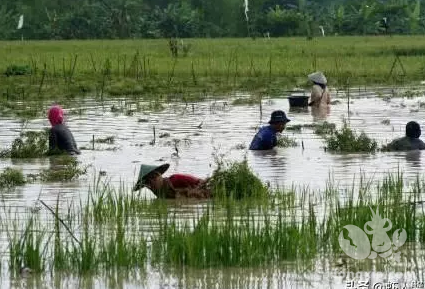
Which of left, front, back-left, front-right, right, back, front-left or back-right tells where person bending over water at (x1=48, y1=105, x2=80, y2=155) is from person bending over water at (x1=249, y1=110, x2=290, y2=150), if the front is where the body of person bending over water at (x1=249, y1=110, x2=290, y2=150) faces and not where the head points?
back

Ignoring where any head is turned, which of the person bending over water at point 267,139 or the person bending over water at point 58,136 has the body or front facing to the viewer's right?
the person bending over water at point 267,139

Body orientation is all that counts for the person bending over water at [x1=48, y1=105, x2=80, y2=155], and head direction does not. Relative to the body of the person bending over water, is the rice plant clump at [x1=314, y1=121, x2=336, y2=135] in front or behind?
behind

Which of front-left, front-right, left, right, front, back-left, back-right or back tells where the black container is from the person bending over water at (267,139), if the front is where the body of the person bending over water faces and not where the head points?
left

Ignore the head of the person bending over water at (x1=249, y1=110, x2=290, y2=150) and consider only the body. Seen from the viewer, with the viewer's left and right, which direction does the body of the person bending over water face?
facing to the right of the viewer

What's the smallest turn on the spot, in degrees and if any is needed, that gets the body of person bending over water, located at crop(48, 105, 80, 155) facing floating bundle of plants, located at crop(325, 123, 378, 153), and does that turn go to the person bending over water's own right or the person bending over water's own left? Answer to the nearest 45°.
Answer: approximately 180°

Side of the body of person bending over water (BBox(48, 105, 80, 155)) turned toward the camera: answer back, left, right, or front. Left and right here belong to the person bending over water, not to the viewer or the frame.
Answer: left

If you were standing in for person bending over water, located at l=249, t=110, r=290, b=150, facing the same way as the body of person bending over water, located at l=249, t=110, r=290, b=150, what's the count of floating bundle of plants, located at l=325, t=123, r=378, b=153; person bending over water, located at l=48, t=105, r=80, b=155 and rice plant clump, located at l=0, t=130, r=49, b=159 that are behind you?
2

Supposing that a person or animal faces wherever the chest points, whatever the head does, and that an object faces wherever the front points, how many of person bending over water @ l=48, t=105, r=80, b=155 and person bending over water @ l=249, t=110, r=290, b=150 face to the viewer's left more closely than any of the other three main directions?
1

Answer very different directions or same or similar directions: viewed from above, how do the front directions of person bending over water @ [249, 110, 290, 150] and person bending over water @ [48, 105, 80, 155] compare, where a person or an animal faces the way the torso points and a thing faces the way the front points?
very different directions

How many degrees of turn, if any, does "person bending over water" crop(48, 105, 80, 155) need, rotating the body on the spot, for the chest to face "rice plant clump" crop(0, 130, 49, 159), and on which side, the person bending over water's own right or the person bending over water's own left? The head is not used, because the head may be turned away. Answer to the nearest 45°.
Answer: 0° — they already face it

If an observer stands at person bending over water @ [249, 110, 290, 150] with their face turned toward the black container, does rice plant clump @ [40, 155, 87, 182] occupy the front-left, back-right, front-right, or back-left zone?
back-left
